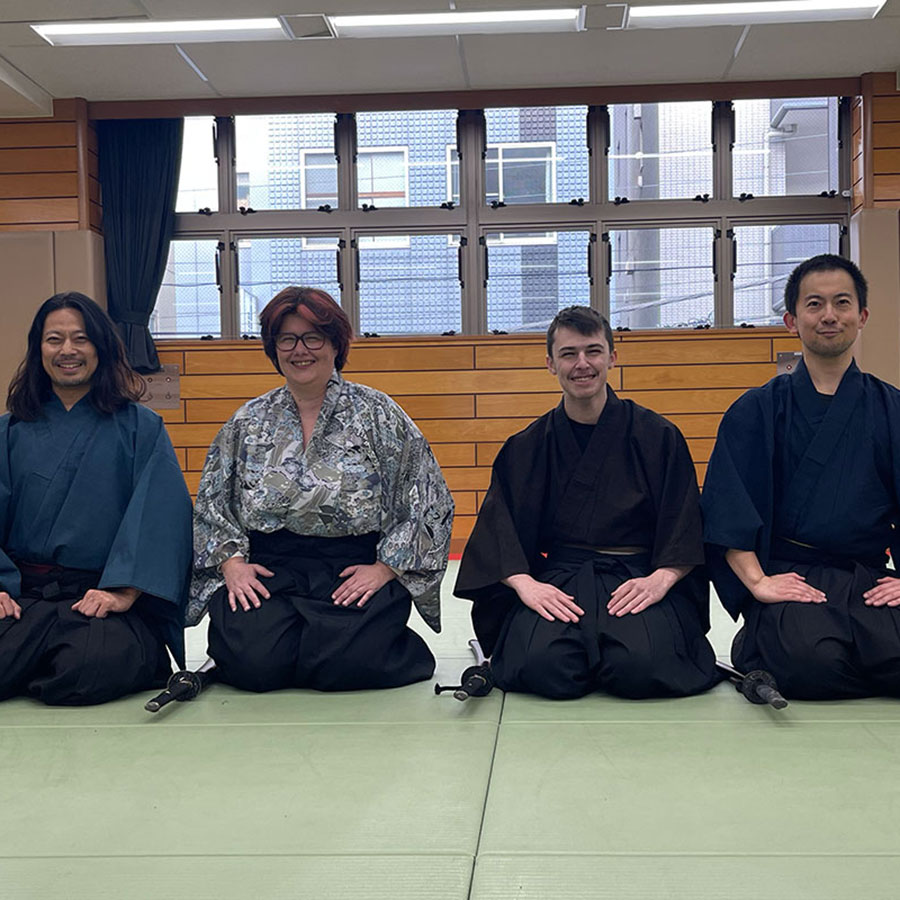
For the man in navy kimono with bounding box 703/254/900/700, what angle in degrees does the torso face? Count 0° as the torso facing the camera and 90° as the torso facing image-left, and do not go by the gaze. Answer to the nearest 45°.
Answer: approximately 0°

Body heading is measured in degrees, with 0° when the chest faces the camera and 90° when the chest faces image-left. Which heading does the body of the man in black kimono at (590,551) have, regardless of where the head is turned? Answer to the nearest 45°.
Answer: approximately 0°

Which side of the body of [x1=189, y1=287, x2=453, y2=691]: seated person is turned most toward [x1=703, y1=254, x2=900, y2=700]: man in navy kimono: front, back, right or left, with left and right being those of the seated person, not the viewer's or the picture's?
left

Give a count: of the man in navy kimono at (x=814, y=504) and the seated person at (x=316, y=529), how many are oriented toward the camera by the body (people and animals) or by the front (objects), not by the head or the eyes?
2

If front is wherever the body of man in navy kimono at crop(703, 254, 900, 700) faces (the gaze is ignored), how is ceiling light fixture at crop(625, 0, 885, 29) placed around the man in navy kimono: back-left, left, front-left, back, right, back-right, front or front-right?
back

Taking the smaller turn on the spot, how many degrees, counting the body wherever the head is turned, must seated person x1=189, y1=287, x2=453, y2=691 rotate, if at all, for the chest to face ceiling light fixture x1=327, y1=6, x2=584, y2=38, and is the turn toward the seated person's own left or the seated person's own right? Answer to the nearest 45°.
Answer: approximately 180°
